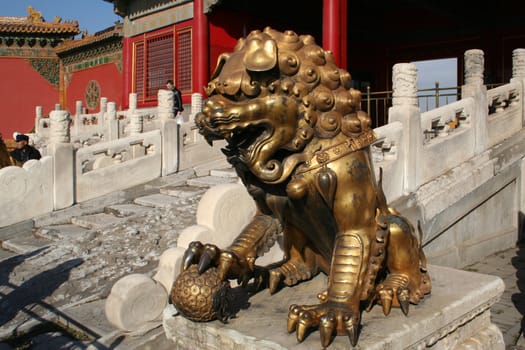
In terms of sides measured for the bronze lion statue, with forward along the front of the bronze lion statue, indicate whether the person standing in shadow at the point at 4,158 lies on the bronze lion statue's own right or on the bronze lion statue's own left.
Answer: on the bronze lion statue's own right

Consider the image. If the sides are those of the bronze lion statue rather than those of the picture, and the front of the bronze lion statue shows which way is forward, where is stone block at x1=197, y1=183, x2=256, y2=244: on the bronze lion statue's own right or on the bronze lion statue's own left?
on the bronze lion statue's own right

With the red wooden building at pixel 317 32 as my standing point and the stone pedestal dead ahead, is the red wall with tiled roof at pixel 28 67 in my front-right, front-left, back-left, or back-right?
back-right

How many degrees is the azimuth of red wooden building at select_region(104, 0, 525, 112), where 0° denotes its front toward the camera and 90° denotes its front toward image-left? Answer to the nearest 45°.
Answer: approximately 45°

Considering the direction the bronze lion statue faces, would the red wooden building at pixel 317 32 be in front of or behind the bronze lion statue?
behind

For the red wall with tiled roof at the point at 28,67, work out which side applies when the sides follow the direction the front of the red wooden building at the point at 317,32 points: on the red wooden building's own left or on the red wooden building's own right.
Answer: on the red wooden building's own right
